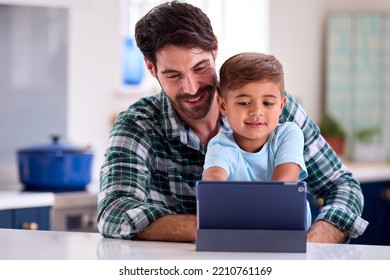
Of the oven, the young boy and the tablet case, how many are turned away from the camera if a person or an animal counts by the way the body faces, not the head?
1

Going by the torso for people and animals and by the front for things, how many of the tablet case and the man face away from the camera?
1

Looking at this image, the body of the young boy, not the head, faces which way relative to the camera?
toward the camera

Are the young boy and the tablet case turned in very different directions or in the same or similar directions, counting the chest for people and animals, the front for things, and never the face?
very different directions

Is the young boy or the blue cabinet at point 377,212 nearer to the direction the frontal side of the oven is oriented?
the young boy

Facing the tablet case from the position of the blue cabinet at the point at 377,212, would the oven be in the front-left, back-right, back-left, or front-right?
front-right

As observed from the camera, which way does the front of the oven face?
facing the viewer

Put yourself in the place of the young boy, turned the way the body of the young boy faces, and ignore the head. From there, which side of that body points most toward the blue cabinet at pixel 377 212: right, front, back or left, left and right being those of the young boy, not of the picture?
back

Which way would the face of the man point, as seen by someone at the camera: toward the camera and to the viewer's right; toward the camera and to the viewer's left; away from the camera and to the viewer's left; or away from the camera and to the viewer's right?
toward the camera and to the viewer's right

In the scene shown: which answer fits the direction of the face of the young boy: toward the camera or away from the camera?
toward the camera

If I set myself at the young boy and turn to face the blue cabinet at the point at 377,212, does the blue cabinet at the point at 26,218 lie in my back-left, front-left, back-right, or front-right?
front-left

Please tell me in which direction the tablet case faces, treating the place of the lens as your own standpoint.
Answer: facing away from the viewer

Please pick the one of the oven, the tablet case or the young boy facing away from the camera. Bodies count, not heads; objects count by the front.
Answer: the tablet case

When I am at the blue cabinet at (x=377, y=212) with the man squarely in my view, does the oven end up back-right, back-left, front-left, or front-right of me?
front-right

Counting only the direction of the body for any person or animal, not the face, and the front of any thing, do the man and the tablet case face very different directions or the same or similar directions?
very different directions

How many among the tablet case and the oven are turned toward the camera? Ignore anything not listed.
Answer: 1
